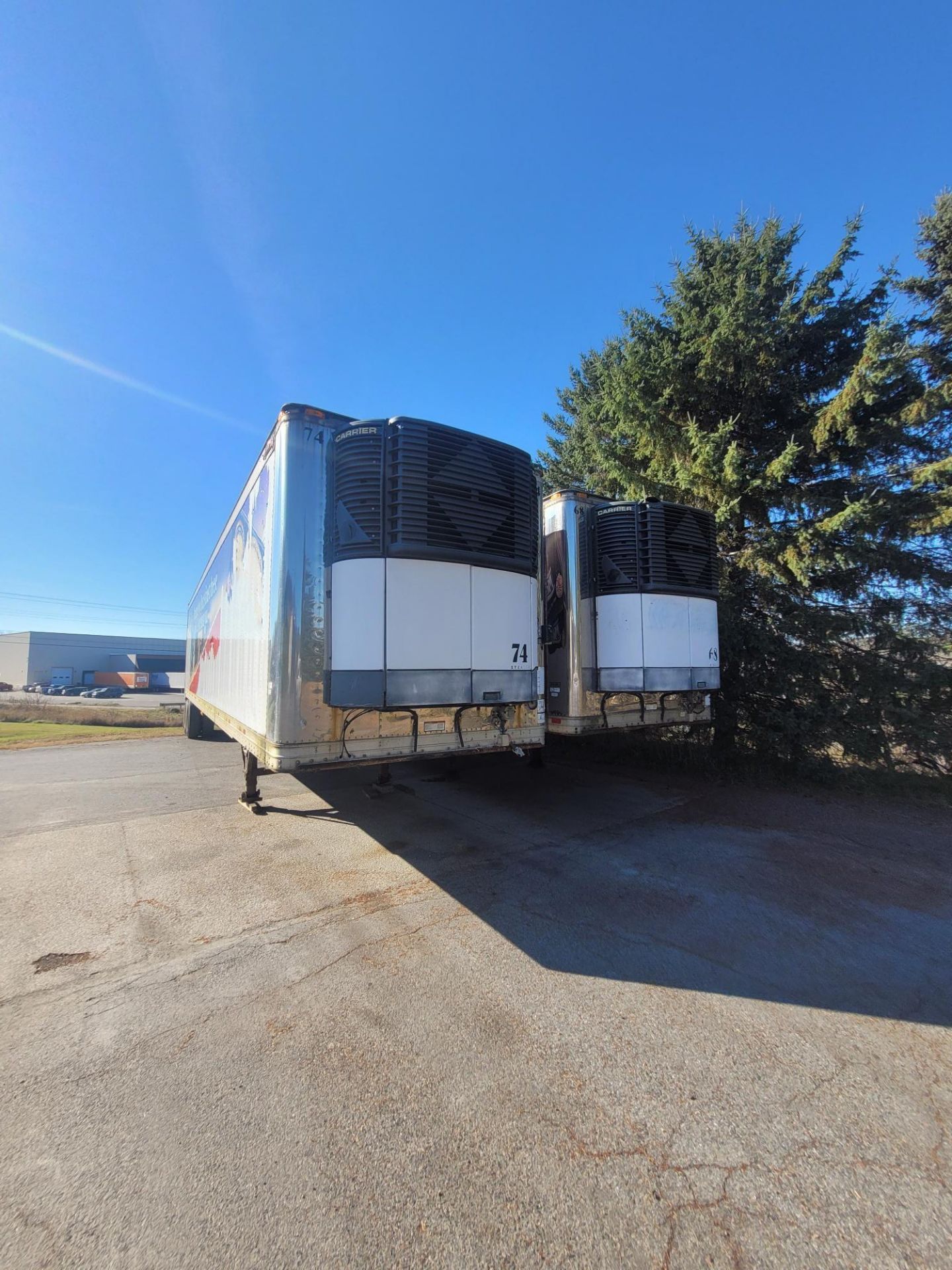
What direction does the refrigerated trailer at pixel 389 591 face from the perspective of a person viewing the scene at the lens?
facing the viewer and to the right of the viewer

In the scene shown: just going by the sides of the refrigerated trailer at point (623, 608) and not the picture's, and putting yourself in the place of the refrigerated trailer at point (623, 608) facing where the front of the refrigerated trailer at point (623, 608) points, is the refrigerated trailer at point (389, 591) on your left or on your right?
on your right

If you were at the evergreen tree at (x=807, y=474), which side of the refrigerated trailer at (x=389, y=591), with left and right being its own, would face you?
left

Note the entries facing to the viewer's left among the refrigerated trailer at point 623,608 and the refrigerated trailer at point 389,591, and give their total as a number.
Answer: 0

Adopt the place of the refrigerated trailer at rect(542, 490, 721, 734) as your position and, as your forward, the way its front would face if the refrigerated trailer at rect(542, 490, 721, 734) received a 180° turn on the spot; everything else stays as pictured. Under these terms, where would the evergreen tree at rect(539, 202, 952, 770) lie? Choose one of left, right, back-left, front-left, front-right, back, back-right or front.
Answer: right

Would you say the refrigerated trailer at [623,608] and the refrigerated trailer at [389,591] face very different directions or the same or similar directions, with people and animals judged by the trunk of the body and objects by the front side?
same or similar directions

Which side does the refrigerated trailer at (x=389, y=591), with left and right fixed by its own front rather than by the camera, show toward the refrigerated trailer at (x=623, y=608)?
left
